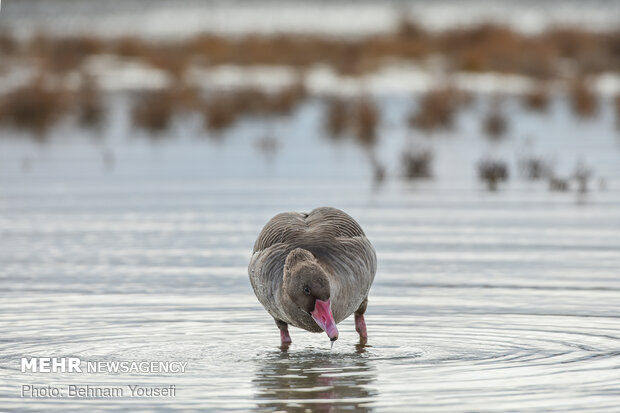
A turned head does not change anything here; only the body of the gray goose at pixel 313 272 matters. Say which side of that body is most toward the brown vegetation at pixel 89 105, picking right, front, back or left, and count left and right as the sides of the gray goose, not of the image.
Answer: back

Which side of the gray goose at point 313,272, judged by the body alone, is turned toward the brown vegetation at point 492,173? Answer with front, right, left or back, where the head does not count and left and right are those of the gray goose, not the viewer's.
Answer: back

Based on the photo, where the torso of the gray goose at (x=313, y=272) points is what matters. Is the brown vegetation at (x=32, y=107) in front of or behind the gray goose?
behind

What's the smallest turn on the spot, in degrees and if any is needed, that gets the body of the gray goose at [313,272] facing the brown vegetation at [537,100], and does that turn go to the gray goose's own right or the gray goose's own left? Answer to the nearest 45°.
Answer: approximately 180°

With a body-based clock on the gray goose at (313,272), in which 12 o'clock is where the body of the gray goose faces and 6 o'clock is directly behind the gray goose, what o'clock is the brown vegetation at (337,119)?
The brown vegetation is roughly at 6 o'clock from the gray goose.

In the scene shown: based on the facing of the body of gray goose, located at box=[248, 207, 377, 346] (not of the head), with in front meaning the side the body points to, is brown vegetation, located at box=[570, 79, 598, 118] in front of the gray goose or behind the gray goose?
behind

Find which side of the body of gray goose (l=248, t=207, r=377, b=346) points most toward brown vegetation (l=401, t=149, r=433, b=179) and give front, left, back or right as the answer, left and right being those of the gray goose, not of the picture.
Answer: back

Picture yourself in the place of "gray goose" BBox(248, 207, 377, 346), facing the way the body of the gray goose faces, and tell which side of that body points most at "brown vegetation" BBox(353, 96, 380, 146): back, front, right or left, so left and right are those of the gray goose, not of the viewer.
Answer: back
